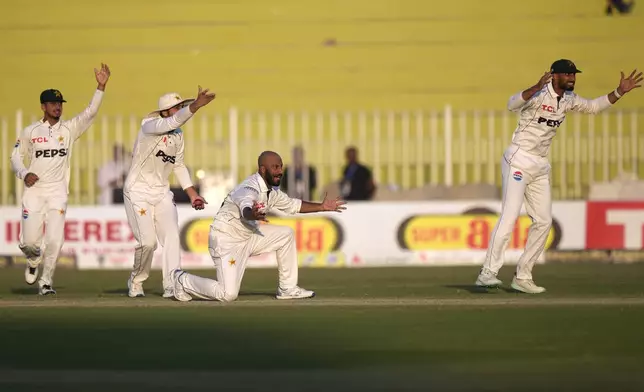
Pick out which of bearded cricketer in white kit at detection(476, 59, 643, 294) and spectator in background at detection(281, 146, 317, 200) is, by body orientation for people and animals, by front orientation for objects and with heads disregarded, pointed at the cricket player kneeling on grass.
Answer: the spectator in background

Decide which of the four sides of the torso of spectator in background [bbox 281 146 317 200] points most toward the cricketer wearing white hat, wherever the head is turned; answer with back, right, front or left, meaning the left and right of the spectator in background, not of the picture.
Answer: front

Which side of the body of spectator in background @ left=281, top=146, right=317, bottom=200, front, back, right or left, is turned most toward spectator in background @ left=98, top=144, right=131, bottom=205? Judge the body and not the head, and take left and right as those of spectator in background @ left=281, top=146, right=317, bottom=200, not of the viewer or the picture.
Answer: right

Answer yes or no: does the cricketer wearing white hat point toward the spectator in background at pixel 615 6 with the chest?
no

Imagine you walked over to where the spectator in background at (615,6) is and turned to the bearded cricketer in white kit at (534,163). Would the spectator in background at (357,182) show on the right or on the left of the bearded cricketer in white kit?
right

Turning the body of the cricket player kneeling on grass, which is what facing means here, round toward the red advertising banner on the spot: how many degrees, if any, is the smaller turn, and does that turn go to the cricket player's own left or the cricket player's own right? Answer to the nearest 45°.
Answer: approximately 45° to the cricket player's own left

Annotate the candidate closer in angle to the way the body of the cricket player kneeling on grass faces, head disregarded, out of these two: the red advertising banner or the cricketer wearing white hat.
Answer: the red advertising banner

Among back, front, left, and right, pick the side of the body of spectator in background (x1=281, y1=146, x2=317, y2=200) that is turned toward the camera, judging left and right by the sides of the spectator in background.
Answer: front

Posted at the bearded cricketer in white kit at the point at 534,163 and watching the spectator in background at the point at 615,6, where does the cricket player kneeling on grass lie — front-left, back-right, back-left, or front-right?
back-left

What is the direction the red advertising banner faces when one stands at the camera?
facing the viewer
